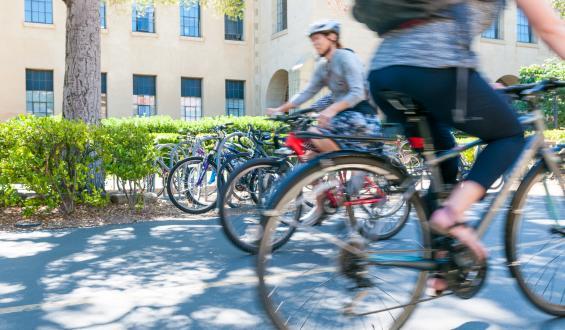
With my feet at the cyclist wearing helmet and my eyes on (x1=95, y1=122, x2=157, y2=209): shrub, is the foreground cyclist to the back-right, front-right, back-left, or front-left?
back-left

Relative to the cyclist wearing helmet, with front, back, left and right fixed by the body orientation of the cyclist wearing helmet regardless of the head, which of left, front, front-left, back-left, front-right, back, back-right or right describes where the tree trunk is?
right

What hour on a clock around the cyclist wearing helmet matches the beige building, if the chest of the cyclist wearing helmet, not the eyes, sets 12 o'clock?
The beige building is roughly at 4 o'clock from the cyclist wearing helmet.

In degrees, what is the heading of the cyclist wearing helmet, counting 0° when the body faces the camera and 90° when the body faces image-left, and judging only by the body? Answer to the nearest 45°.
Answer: approximately 45°
